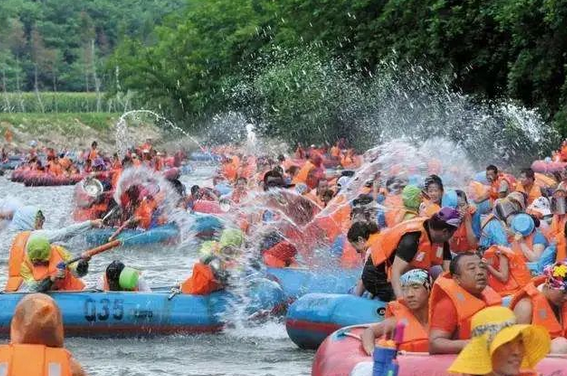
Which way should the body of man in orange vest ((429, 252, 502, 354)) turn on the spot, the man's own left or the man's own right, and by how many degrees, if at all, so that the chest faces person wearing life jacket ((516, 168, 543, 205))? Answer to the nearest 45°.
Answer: approximately 135° to the man's own left

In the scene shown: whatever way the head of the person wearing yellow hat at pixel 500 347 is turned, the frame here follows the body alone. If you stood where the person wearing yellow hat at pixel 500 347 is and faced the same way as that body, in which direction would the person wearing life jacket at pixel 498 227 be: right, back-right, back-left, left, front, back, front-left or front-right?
back-left

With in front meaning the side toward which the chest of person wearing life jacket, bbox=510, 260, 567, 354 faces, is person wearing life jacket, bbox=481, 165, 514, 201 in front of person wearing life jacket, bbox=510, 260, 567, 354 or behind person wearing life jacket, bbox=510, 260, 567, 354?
behind

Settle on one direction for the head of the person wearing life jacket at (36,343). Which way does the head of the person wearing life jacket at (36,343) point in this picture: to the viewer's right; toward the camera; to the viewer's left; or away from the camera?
away from the camera

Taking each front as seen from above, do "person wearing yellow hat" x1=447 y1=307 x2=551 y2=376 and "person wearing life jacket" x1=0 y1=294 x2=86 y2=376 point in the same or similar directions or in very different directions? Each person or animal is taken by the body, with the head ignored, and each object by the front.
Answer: very different directions

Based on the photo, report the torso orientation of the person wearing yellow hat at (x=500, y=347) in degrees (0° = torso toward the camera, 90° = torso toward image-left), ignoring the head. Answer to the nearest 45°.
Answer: approximately 315°

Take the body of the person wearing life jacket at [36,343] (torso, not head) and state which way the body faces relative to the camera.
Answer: away from the camera
